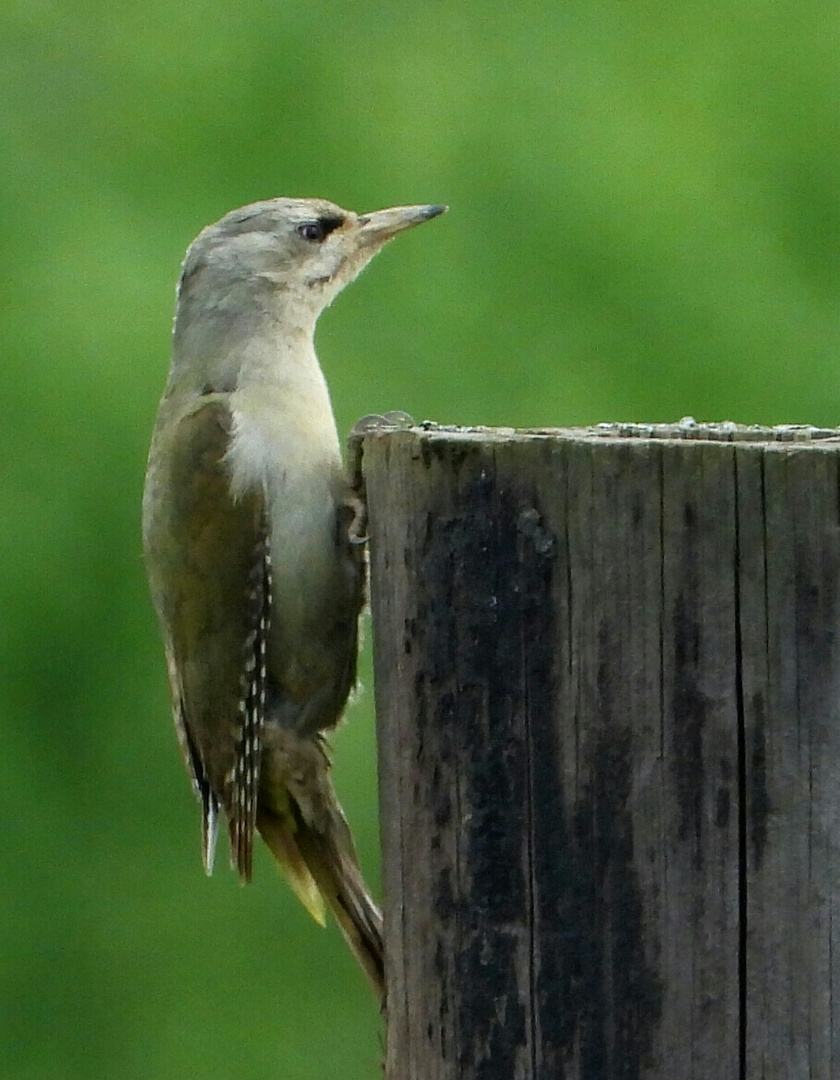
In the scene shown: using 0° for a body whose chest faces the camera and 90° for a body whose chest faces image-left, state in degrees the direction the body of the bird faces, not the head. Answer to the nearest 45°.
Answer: approximately 270°
